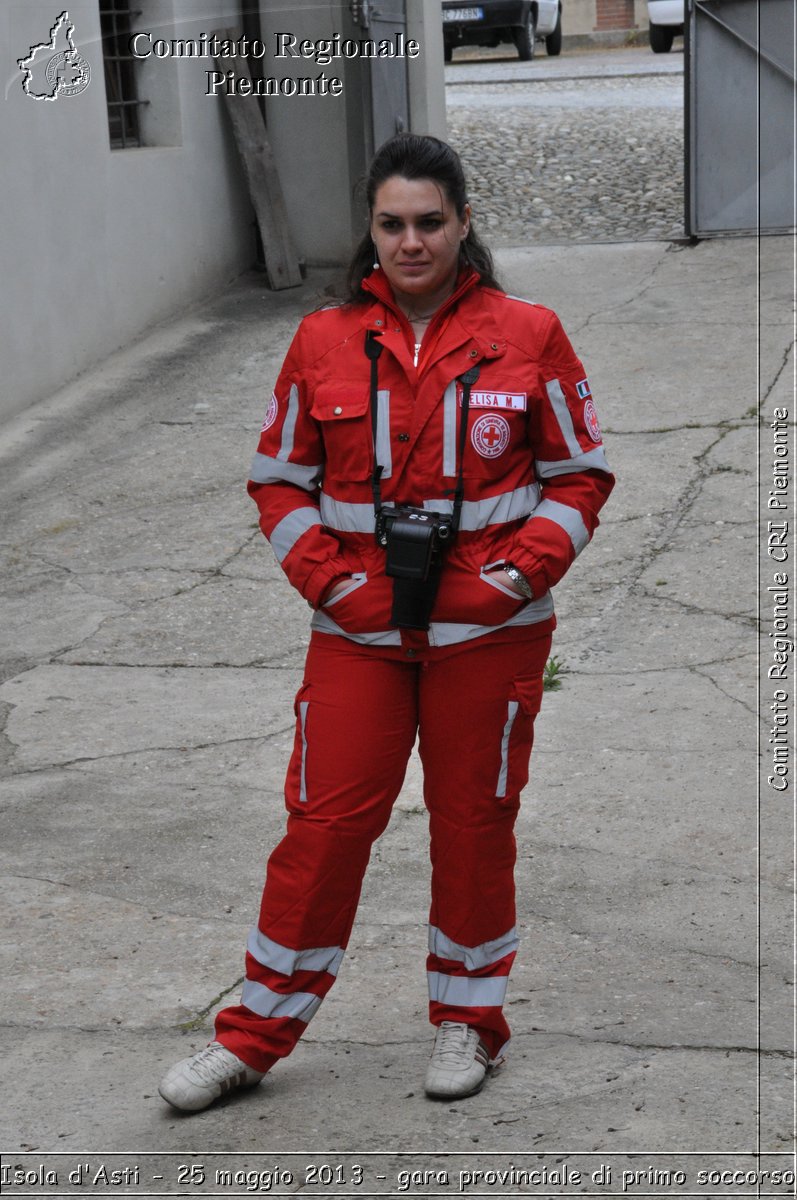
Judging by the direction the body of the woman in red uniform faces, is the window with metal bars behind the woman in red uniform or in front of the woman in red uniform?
behind

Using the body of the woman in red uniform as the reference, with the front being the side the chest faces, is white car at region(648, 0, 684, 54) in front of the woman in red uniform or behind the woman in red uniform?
behind

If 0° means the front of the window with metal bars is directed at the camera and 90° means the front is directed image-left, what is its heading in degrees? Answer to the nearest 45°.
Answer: approximately 315°

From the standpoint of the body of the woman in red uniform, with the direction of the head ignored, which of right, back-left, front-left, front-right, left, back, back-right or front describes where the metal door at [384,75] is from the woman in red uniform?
back

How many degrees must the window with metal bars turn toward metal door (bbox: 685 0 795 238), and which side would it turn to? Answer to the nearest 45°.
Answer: approximately 45° to its left

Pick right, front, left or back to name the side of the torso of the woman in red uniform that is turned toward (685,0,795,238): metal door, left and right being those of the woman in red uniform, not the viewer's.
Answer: back

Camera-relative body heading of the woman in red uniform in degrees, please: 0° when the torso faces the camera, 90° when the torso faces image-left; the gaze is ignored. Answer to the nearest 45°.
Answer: approximately 0°
